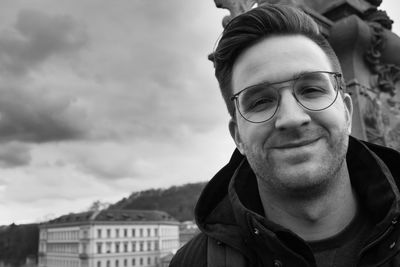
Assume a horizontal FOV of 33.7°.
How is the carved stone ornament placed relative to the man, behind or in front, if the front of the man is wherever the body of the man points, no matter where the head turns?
behind

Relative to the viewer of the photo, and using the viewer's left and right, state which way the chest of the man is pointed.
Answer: facing the viewer
